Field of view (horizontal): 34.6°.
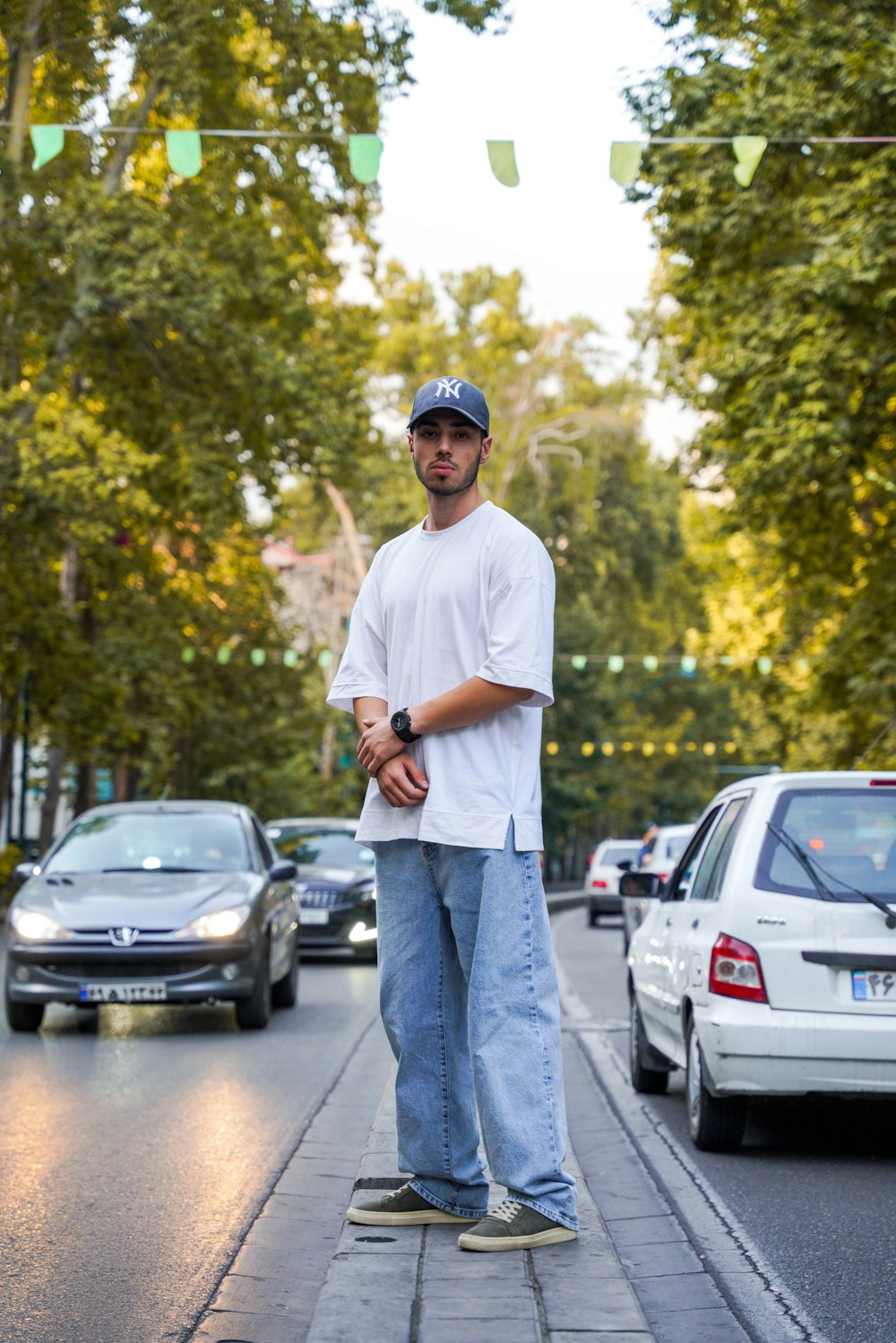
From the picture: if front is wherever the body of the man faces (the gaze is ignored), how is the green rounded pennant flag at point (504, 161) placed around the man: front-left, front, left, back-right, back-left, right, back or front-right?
back-right

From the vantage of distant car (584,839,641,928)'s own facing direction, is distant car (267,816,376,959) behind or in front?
behind

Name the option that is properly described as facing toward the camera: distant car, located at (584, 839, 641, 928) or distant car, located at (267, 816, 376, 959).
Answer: distant car, located at (267, 816, 376, 959)

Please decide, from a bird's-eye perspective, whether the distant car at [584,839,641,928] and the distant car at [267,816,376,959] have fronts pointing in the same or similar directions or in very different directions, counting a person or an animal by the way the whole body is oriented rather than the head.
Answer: very different directions

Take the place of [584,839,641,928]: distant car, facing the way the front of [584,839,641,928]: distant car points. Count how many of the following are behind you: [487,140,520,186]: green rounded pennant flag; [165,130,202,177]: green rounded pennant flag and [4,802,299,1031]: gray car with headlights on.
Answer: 3

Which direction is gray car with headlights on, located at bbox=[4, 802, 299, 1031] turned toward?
toward the camera

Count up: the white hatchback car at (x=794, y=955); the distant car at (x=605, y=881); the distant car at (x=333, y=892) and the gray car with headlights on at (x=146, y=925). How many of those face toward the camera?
2

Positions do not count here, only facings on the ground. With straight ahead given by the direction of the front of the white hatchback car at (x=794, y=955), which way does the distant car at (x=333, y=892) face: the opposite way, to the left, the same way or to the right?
the opposite way

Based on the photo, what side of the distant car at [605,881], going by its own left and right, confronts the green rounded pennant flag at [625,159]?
back

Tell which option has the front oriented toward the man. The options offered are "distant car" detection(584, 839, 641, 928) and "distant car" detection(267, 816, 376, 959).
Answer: "distant car" detection(267, 816, 376, 959)

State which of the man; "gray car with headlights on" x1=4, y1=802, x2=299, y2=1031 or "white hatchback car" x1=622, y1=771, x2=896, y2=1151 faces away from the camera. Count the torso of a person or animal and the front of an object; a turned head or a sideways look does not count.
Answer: the white hatchback car

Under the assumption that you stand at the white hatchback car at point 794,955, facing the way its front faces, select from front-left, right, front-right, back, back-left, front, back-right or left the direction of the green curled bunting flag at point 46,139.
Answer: front-left

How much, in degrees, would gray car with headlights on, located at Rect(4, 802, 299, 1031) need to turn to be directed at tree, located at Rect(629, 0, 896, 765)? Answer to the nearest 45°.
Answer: approximately 135° to its left

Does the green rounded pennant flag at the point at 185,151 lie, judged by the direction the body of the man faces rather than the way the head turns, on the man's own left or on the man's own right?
on the man's own right

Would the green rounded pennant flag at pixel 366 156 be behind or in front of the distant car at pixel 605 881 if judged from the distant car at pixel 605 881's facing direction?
behind

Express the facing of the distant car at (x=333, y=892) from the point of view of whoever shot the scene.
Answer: facing the viewer

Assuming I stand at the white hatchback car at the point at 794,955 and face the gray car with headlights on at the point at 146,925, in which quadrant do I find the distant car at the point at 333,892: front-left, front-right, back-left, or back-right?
front-right

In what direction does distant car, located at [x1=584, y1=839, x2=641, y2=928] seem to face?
away from the camera

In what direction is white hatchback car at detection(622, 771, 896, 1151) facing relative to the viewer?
away from the camera

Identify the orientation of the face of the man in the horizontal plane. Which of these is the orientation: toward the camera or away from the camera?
toward the camera
